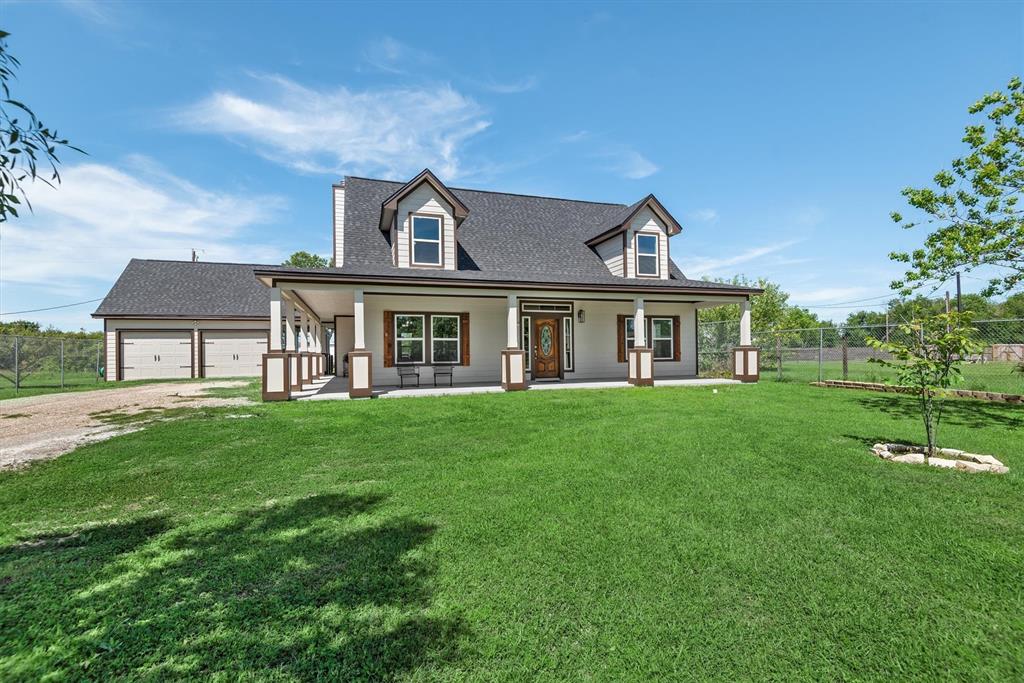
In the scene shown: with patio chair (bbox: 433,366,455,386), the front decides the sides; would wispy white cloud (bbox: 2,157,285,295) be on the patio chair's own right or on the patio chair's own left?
on the patio chair's own right

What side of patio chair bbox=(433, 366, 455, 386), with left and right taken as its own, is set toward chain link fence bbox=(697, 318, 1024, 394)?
left

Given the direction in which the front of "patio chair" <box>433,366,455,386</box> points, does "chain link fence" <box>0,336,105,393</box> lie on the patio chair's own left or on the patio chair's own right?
on the patio chair's own right

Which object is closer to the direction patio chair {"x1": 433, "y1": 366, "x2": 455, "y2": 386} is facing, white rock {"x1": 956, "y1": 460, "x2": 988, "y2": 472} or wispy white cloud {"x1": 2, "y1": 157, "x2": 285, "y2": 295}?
the white rock

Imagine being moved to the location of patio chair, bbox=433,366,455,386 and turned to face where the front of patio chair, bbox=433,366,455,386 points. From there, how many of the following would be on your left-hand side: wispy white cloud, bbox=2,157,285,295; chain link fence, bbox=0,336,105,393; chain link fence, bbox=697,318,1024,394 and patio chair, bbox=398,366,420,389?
1

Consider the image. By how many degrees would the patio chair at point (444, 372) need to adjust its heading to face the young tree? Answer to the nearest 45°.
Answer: approximately 45° to its left

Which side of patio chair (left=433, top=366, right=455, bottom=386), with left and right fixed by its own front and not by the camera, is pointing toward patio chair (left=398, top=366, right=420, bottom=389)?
right

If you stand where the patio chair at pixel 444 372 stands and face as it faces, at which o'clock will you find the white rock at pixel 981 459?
The white rock is roughly at 11 o'clock from the patio chair.

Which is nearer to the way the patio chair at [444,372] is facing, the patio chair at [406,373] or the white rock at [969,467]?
the white rock

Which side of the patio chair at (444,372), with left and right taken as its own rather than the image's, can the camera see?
front
